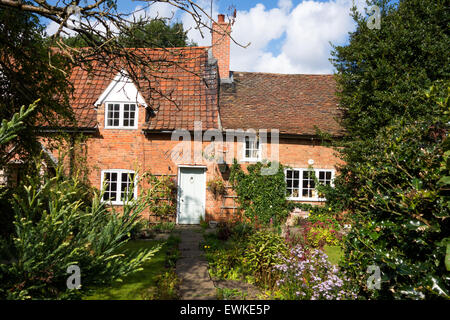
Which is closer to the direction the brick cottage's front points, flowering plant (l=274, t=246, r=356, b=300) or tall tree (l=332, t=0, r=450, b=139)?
the flowering plant

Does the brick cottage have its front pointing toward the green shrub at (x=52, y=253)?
yes

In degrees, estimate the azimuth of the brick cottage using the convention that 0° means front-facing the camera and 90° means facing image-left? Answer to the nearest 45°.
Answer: approximately 0°

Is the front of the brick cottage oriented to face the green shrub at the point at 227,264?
yes

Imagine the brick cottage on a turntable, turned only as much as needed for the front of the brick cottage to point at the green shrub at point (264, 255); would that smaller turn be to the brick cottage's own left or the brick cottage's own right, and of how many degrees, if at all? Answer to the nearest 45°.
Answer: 0° — it already faces it

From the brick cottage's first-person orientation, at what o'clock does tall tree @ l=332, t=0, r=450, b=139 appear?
The tall tree is roughly at 10 o'clock from the brick cottage.

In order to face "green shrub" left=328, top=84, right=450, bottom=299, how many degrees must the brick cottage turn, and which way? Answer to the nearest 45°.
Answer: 0° — it already faces it

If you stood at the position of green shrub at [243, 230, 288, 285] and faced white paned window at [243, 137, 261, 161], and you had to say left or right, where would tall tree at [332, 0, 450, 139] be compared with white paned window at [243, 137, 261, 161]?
right

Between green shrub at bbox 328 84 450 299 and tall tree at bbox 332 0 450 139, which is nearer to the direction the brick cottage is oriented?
the green shrub
